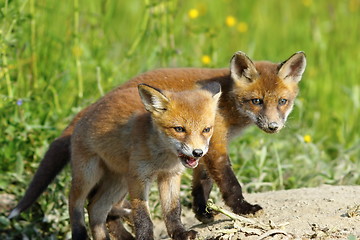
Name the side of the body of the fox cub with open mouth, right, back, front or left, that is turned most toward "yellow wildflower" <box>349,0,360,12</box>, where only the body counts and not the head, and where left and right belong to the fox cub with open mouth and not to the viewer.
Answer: left

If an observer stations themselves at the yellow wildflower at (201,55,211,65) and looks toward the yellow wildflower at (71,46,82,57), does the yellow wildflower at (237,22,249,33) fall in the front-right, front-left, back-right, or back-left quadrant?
back-right

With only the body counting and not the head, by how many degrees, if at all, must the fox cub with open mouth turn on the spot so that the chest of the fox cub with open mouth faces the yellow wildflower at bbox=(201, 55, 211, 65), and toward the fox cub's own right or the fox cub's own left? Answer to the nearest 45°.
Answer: approximately 135° to the fox cub's own left

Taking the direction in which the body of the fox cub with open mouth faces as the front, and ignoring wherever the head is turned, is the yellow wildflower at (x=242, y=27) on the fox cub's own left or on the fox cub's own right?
on the fox cub's own left

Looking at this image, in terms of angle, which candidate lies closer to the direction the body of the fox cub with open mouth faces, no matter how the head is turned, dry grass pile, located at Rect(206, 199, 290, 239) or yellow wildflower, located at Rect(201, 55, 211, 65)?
the dry grass pile

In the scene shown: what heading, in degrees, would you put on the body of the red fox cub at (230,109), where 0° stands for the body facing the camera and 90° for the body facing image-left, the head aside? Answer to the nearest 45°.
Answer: approximately 270°

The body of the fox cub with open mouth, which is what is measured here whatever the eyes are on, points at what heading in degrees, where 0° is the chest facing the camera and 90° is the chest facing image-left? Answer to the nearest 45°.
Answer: approximately 315°

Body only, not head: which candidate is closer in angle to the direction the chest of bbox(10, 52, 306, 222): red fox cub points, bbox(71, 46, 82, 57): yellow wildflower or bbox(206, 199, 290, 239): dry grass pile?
the dry grass pile

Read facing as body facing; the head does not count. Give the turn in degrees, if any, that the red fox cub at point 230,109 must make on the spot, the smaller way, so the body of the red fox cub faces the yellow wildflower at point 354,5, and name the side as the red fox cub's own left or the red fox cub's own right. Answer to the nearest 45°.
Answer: approximately 45° to the red fox cub's own left

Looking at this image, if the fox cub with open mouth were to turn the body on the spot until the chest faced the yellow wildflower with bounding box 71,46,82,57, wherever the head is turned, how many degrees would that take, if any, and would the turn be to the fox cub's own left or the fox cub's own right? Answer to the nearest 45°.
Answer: approximately 135° to the fox cub's own left
